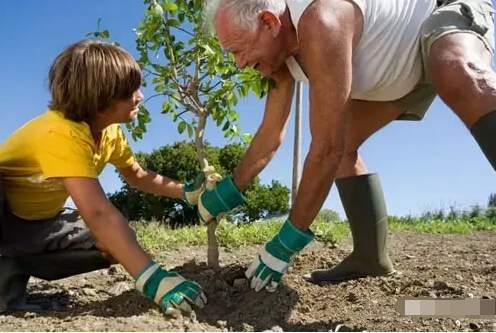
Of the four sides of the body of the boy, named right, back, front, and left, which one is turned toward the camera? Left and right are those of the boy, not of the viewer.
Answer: right

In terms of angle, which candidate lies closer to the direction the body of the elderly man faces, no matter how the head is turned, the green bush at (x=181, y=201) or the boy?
the boy

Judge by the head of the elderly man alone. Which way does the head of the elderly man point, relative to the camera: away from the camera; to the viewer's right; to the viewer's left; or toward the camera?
to the viewer's left

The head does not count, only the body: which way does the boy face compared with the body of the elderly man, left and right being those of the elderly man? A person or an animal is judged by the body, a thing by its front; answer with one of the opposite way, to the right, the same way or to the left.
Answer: the opposite way

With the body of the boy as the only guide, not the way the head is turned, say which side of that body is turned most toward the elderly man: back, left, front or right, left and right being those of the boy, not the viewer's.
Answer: front

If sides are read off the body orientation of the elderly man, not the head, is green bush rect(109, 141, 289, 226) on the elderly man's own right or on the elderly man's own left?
on the elderly man's own right

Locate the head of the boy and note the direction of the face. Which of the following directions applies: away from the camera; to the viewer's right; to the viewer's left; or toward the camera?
to the viewer's right

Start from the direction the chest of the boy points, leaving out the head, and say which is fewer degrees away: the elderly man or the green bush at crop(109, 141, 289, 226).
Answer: the elderly man

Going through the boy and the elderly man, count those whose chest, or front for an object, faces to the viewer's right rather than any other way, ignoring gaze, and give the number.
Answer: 1

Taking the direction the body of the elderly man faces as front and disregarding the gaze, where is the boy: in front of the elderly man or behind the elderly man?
in front

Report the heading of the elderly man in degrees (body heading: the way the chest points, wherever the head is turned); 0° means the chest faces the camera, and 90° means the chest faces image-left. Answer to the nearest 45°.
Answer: approximately 90°

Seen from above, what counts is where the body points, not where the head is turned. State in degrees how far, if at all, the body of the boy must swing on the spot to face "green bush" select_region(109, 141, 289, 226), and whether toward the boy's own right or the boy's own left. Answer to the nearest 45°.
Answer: approximately 90° to the boy's own left
